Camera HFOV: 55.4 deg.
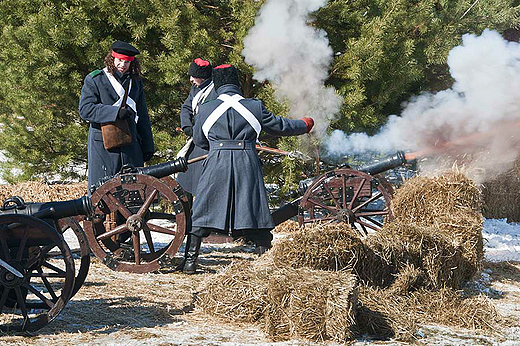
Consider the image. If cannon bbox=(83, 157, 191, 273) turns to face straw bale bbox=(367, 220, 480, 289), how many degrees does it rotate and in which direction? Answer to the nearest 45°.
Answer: approximately 45° to its right

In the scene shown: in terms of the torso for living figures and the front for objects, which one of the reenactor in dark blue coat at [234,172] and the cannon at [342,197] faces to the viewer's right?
the cannon

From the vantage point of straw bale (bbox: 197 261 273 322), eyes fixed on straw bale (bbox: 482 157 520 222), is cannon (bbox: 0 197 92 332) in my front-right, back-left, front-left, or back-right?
back-left

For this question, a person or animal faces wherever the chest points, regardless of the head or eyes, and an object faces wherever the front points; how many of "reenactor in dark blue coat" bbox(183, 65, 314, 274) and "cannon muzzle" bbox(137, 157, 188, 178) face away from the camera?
1

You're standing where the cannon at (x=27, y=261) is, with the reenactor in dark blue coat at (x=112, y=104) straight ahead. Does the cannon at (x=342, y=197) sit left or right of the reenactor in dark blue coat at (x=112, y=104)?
right

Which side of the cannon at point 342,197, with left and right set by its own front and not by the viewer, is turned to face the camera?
right

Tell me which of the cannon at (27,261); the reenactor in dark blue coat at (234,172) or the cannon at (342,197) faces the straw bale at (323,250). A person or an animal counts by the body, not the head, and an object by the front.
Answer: the cannon at (27,261)

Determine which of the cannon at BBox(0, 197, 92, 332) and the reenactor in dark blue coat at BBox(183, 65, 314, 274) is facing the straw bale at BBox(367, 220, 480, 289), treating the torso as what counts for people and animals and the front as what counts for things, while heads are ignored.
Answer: the cannon

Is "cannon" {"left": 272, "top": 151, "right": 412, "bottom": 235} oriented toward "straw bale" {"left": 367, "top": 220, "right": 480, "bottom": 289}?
no

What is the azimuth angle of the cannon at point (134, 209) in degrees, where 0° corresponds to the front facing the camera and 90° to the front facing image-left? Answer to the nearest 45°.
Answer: approximately 270°

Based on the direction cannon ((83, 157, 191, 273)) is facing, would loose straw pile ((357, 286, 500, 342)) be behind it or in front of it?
in front

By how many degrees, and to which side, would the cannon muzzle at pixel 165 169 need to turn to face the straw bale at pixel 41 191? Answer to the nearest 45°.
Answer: approximately 135° to its left

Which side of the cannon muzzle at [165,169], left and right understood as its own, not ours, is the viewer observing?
right

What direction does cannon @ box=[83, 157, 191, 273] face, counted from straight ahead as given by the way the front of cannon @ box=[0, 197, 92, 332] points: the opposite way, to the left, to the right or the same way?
the same way

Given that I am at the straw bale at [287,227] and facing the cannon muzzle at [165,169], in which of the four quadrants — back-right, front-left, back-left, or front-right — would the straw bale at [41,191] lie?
front-right

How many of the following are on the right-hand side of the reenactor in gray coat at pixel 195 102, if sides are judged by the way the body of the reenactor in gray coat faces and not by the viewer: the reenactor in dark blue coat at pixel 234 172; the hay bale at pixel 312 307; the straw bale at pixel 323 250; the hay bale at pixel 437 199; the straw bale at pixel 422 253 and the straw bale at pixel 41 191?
1

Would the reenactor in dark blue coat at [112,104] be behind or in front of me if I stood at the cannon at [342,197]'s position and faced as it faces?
behind

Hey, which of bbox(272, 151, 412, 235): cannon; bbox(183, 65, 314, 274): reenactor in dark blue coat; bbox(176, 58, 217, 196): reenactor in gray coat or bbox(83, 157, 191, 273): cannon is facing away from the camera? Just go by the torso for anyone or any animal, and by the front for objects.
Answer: the reenactor in dark blue coat
